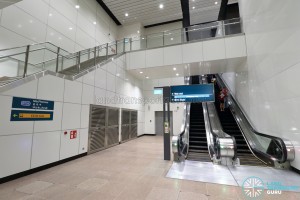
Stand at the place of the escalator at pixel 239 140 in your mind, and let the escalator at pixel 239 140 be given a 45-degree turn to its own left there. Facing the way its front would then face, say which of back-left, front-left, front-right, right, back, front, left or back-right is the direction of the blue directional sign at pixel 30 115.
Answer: right

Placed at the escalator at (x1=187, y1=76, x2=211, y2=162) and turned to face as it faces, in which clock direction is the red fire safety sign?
The red fire safety sign is roughly at 2 o'clock from the escalator.

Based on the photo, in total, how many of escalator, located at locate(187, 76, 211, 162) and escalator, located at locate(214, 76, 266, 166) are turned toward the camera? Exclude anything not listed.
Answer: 2

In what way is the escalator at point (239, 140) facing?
toward the camera

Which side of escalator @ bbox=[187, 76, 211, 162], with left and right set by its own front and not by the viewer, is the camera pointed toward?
front

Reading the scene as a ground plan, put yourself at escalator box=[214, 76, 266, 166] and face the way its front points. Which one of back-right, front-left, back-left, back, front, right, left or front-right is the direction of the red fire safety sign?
front-right

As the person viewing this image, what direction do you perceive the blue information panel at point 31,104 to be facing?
facing the viewer and to the right of the viewer

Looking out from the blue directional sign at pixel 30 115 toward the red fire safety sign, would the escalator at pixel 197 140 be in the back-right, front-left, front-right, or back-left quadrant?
front-right

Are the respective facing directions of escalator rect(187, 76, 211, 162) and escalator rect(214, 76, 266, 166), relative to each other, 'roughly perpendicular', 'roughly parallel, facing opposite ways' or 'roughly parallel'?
roughly parallel
